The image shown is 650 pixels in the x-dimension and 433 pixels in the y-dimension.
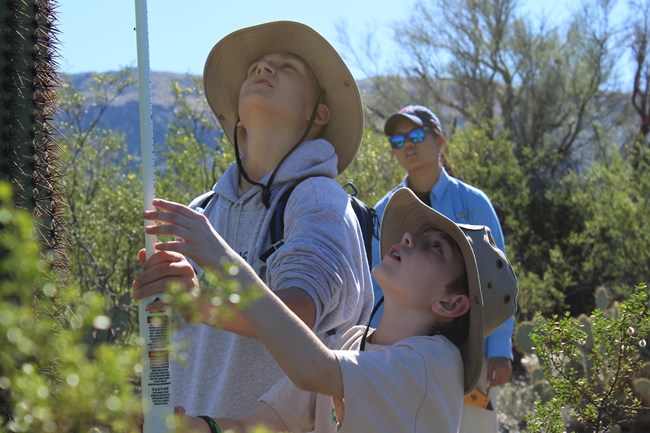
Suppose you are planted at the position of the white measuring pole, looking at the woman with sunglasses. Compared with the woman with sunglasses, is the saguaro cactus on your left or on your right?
left

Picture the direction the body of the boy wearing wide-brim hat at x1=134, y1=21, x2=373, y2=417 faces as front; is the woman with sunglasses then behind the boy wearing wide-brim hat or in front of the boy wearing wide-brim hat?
behind

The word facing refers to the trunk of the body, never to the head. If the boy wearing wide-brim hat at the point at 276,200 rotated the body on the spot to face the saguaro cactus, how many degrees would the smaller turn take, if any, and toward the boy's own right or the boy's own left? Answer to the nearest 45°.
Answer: approximately 45° to the boy's own right

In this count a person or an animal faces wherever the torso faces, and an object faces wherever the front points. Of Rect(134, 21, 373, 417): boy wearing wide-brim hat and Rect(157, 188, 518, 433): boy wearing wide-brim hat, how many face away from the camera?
0

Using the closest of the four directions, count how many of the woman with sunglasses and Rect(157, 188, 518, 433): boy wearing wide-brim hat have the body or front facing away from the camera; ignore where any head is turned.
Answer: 0

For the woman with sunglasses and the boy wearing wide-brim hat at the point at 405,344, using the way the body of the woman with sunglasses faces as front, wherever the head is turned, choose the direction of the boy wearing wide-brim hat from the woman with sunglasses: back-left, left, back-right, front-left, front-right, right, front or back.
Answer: front-left

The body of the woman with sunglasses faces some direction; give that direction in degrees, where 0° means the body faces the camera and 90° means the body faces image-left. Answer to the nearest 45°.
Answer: approximately 45°

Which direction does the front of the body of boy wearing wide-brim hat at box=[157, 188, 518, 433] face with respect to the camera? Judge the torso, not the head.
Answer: to the viewer's left

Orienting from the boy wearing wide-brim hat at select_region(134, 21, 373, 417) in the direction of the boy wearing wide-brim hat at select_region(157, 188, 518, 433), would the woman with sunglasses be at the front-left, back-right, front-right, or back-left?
back-left

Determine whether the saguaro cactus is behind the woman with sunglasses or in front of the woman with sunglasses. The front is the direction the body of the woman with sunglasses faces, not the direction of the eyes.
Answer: in front

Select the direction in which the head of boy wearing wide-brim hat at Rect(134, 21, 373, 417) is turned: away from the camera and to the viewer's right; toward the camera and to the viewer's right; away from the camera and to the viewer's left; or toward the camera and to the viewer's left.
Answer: toward the camera and to the viewer's left
